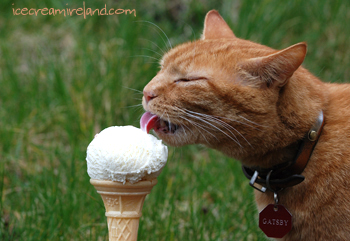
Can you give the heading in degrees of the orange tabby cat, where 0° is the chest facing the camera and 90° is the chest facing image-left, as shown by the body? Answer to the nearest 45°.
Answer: approximately 90°
